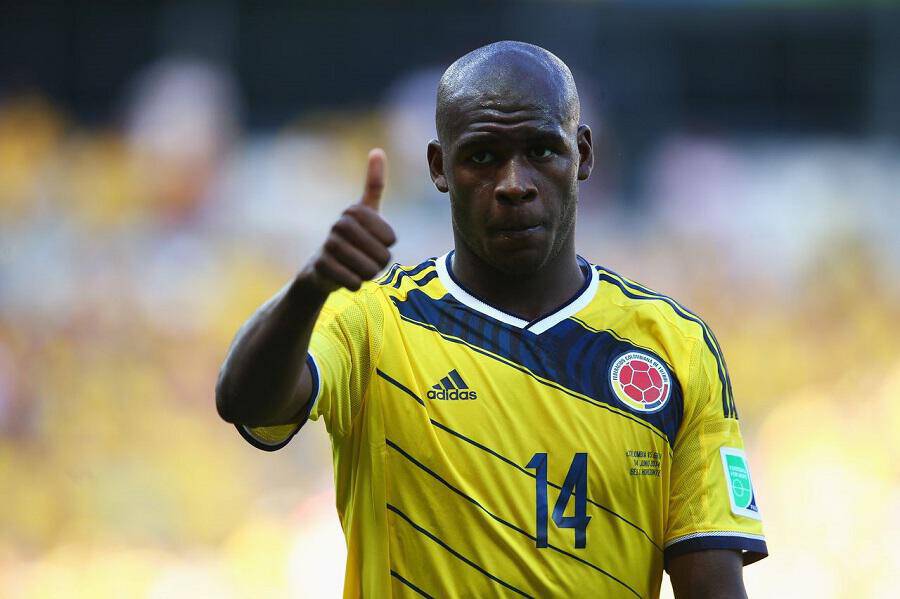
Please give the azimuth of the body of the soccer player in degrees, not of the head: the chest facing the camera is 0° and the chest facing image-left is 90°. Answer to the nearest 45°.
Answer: approximately 0°
